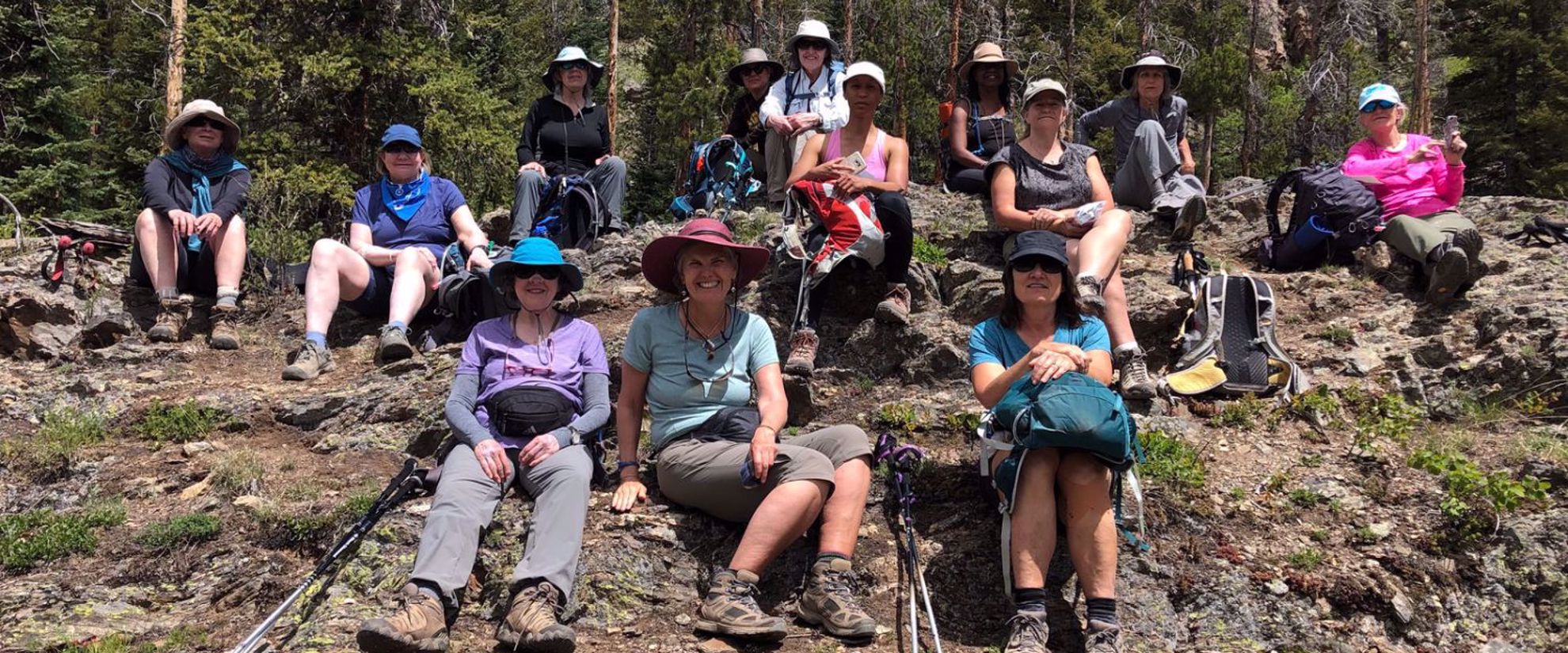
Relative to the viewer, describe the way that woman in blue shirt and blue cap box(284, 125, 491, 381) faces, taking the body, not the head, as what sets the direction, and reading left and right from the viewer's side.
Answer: facing the viewer

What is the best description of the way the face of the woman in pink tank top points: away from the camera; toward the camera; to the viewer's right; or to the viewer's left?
toward the camera

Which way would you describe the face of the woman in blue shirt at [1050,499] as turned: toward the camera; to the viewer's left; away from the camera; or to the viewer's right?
toward the camera

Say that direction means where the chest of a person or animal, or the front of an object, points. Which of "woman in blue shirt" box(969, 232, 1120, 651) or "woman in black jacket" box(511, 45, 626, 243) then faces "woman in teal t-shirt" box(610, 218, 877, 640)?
the woman in black jacket

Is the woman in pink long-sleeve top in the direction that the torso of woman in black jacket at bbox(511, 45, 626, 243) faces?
no

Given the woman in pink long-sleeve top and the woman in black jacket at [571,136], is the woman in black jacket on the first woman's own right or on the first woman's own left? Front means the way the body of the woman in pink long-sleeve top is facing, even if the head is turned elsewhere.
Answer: on the first woman's own right

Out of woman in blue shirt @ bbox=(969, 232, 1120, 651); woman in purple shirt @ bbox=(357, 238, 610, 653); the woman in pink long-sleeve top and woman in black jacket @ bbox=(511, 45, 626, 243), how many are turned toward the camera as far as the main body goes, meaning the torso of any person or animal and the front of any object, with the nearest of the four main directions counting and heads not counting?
4

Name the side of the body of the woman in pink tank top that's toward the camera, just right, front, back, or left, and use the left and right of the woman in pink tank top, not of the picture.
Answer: front

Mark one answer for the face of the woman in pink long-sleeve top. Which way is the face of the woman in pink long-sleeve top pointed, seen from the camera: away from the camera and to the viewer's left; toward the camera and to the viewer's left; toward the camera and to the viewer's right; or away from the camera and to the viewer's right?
toward the camera and to the viewer's left

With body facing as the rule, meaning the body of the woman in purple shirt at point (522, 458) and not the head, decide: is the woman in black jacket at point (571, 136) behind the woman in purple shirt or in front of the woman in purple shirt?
behind

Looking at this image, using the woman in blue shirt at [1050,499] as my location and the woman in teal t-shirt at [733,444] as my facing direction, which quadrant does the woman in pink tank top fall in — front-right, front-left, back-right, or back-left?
front-right

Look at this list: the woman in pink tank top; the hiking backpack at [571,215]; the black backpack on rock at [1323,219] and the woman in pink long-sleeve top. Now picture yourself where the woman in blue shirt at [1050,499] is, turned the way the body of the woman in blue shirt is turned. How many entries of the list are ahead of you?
0

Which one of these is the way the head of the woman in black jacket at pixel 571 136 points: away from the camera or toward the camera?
toward the camera
